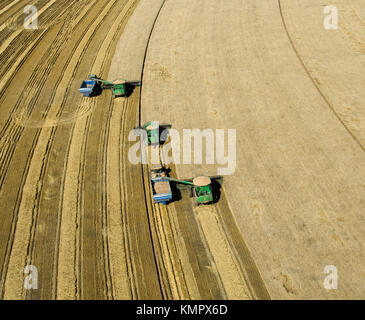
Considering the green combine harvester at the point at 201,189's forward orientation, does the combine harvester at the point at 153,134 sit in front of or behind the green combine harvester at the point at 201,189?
in front

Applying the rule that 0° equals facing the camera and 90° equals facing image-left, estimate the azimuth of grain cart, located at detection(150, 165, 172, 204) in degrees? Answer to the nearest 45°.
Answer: approximately 180°

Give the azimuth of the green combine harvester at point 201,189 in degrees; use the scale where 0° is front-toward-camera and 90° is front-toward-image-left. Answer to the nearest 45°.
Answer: approximately 180°

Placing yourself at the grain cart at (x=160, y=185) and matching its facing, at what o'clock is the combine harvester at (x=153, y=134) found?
The combine harvester is roughly at 12 o'clock from the grain cart.

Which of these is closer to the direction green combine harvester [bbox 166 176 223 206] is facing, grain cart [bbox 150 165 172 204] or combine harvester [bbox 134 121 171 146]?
the combine harvester

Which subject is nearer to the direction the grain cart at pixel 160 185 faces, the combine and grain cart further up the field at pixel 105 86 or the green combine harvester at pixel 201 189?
the combine and grain cart further up the field

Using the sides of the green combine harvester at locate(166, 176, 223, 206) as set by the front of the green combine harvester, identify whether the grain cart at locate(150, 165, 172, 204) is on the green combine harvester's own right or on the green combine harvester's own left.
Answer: on the green combine harvester's own left

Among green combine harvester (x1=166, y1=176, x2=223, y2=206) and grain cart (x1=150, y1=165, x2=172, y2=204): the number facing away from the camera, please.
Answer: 2

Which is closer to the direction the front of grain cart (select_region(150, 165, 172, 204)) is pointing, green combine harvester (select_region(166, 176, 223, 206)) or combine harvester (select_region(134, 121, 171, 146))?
the combine harvester

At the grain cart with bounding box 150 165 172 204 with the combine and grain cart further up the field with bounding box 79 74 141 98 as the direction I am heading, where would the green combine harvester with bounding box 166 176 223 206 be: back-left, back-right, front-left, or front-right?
back-right

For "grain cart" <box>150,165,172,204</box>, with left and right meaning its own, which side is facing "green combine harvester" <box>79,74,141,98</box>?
front
